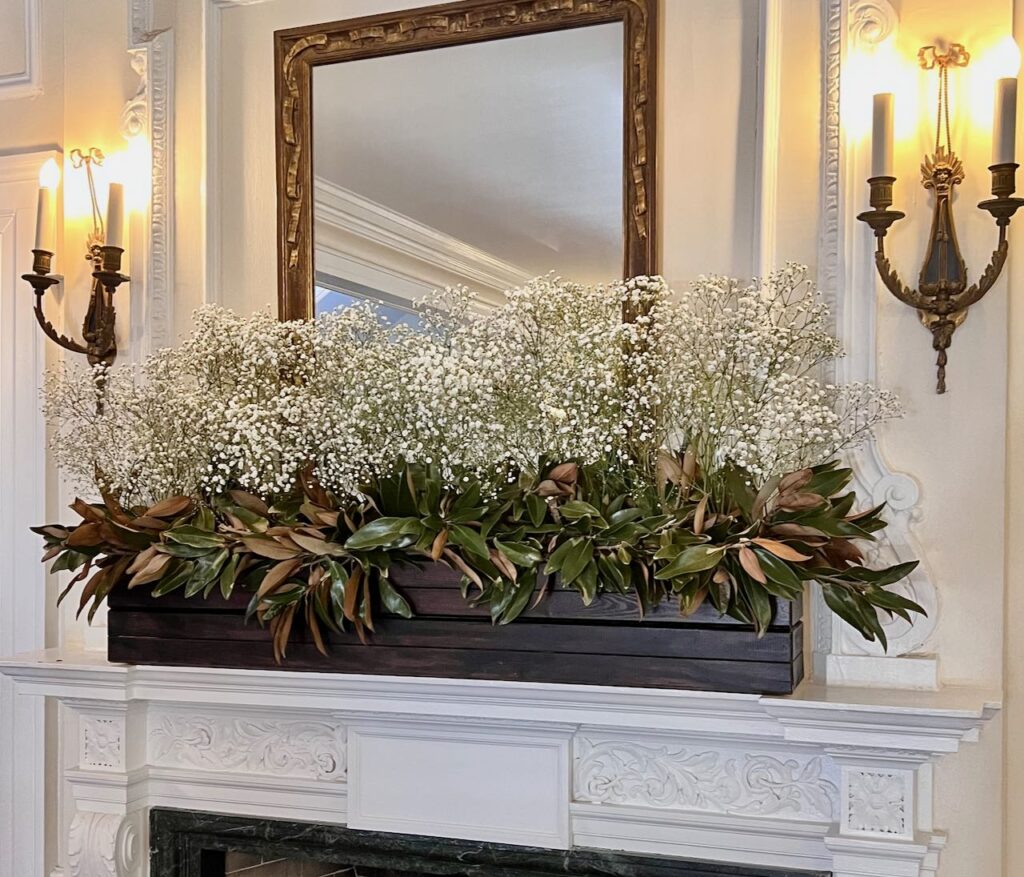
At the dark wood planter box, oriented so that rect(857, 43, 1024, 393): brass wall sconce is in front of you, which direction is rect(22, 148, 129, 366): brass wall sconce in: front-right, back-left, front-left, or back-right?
back-left

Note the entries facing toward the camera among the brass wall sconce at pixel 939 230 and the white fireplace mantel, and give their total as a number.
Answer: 2

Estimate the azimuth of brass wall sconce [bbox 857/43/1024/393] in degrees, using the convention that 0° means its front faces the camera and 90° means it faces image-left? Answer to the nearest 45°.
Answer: approximately 0°

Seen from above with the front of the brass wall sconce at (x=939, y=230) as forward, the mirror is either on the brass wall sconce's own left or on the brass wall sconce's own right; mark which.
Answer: on the brass wall sconce's own right

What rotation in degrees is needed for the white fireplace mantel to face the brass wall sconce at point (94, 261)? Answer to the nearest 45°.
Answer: approximately 135° to its right
